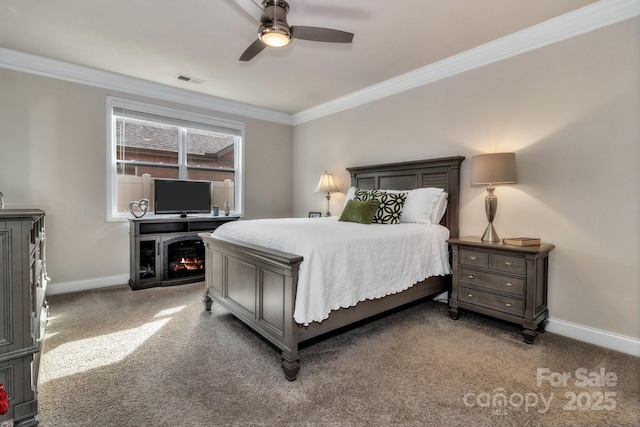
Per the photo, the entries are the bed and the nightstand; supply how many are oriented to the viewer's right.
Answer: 0

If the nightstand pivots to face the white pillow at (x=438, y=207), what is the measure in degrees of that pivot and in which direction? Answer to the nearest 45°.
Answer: approximately 90° to its right

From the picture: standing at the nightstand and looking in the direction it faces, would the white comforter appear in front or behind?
in front

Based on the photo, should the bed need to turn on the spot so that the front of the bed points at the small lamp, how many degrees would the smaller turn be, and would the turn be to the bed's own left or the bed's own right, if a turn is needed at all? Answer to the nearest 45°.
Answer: approximately 135° to the bed's own right

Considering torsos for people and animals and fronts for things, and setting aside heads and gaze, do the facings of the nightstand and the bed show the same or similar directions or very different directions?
same or similar directions

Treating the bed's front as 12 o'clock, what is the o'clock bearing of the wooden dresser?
The wooden dresser is roughly at 12 o'clock from the bed.

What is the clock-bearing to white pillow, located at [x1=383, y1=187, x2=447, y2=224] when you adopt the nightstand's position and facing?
The white pillow is roughly at 2 o'clock from the nightstand.

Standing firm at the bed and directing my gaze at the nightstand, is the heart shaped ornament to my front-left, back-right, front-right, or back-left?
back-left

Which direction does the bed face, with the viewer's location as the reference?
facing the viewer and to the left of the viewer

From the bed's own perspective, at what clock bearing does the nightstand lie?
The nightstand is roughly at 7 o'clock from the bed.

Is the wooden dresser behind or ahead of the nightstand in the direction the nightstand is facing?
ahead
